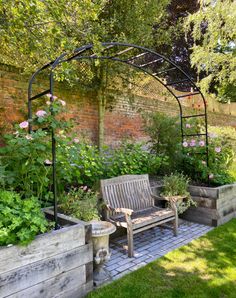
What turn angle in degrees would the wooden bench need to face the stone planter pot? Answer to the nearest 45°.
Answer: approximately 45° to its right

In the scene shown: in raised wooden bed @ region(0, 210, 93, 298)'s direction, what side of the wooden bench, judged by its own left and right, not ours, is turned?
right

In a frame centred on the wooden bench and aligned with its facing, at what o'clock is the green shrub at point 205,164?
The green shrub is roughly at 9 o'clock from the wooden bench.

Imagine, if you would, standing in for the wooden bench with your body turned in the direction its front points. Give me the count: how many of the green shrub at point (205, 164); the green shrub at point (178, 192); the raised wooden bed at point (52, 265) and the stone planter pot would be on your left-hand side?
2

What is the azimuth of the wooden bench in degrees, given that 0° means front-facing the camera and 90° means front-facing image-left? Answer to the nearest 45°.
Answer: approximately 315°

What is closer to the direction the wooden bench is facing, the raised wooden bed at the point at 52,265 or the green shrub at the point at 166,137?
the raised wooden bed

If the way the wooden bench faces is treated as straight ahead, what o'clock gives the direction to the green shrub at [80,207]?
The green shrub is roughly at 3 o'clock from the wooden bench.

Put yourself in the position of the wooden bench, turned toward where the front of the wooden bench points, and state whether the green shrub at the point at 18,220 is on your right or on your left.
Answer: on your right

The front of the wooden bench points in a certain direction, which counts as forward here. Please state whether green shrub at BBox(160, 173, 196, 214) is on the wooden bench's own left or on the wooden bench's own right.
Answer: on the wooden bench's own left

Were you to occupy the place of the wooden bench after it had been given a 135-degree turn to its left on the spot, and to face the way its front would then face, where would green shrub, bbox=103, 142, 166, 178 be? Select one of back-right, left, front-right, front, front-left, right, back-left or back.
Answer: front
